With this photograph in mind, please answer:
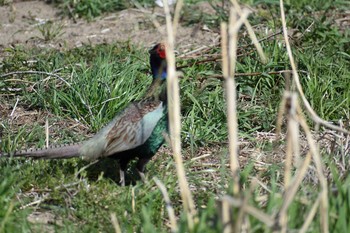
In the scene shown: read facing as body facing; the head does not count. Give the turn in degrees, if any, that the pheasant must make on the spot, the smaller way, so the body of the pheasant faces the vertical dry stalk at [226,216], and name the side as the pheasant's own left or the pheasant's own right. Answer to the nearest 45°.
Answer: approximately 90° to the pheasant's own right

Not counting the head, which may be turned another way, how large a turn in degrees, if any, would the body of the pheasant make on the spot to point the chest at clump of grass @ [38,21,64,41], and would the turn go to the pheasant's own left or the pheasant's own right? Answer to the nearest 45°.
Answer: approximately 90° to the pheasant's own left

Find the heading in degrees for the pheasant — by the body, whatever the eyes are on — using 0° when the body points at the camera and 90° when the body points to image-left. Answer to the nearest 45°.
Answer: approximately 270°
